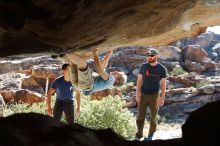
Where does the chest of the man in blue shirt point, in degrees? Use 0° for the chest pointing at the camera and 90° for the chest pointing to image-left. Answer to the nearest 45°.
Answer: approximately 315°

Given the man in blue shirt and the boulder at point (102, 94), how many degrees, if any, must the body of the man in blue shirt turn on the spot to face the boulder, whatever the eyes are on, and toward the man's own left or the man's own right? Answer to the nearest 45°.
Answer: approximately 135° to the man's own left

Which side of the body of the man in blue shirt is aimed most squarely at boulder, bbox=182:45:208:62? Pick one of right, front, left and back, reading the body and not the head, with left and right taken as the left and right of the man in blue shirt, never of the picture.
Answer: left

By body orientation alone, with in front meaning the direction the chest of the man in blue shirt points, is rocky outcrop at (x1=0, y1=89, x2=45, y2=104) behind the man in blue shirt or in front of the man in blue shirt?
behind

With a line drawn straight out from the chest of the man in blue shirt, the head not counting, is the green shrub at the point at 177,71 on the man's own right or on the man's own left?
on the man's own left

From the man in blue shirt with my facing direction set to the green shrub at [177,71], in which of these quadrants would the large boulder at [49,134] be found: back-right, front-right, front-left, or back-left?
back-right
